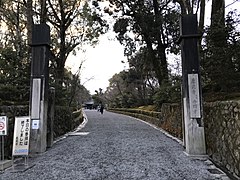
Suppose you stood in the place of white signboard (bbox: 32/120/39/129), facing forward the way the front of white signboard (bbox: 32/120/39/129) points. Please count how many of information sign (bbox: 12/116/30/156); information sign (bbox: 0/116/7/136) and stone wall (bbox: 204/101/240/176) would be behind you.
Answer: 0

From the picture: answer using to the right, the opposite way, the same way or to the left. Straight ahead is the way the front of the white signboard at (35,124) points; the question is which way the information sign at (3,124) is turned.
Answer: the same way

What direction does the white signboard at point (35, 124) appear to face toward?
toward the camera

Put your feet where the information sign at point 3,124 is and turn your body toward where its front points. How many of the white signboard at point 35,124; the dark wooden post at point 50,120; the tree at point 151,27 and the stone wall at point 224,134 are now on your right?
0

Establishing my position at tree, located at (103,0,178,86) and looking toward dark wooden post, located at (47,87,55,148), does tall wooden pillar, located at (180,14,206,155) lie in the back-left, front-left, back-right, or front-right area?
front-left

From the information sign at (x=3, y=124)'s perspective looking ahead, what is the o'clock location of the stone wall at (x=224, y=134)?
The stone wall is roughly at 10 o'clock from the information sign.

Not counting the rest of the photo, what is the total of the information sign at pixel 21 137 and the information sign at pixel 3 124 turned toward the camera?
2

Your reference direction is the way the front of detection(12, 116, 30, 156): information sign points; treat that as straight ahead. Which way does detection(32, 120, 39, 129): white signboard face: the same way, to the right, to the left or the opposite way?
the same way

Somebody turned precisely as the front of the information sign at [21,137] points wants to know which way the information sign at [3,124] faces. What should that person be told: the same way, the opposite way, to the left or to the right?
the same way

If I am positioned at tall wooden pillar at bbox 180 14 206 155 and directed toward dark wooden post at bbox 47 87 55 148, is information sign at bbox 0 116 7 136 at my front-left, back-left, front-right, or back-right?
front-left

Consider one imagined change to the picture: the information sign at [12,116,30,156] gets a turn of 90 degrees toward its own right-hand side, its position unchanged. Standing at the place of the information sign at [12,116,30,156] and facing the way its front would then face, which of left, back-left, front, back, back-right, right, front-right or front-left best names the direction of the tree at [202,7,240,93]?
back

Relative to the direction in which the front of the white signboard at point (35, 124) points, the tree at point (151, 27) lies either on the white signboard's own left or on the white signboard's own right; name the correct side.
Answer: on the white signboard's own left

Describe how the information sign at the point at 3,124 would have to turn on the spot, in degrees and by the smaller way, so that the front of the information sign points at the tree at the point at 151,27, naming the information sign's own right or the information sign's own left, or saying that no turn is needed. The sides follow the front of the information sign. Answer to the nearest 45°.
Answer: approximately 135° to the information sign's own left

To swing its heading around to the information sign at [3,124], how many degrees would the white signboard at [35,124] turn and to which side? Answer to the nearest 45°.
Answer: approximately 45° to its right

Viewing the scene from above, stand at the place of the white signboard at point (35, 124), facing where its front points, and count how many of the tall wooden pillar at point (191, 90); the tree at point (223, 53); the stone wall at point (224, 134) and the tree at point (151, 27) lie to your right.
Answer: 0

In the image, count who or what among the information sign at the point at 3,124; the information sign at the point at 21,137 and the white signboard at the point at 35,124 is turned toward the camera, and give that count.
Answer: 3

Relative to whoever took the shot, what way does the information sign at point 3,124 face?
facing the viewer

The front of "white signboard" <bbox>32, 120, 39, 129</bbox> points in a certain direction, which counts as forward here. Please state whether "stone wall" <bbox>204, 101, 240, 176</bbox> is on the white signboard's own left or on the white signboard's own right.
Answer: on the white signboard's own left
